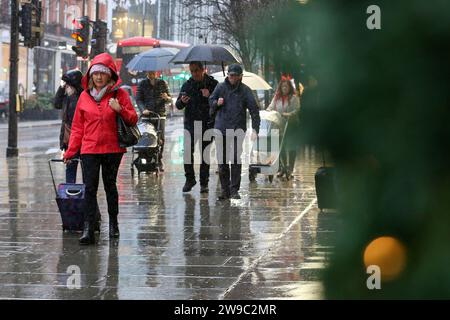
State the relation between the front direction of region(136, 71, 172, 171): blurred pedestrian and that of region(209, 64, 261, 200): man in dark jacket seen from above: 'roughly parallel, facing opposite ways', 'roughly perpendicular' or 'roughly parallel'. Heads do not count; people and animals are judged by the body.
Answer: roughly parallel

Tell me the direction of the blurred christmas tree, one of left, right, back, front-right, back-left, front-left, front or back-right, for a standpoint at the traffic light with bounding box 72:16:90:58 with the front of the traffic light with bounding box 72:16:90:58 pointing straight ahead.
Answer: front-left

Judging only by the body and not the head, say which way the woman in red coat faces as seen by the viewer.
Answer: toward the camera

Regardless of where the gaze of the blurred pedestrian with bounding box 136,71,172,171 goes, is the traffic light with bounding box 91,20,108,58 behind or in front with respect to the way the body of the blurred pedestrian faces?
behind

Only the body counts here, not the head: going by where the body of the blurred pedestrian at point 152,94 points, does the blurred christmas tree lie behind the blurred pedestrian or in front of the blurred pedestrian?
in front

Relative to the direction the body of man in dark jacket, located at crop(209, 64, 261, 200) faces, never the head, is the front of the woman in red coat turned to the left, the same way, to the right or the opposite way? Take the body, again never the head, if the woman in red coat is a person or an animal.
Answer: the same way

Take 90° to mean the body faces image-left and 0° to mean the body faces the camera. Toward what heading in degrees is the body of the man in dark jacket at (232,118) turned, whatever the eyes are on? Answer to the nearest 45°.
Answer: approximately 0°

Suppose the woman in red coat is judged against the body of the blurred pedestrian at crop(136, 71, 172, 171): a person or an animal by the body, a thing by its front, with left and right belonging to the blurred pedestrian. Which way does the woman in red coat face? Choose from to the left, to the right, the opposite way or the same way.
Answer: the same way

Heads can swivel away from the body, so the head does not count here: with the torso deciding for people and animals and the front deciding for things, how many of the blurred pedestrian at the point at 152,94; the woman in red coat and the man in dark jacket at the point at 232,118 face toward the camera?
3

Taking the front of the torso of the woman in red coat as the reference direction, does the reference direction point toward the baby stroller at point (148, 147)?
no

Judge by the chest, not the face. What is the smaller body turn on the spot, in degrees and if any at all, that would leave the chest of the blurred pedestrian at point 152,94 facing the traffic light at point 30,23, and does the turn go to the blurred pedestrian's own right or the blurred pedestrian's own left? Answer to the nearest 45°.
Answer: approximately 135° to the blurred pedestrian's own right

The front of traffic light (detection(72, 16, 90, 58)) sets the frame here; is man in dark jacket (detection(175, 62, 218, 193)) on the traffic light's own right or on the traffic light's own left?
on the traffic light's own left

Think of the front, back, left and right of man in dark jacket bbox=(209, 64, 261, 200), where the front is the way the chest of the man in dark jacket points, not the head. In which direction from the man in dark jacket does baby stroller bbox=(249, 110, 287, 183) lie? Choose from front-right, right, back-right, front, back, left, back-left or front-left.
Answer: back

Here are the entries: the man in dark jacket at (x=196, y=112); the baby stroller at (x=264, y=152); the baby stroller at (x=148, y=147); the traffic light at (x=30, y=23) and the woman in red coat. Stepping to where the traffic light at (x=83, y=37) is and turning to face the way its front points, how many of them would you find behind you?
0

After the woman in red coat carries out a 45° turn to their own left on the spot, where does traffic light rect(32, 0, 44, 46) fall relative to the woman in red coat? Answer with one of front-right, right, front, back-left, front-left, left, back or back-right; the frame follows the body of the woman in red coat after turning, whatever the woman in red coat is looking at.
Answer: back-left

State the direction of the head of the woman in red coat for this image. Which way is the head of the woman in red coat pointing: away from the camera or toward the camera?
toward the camera
